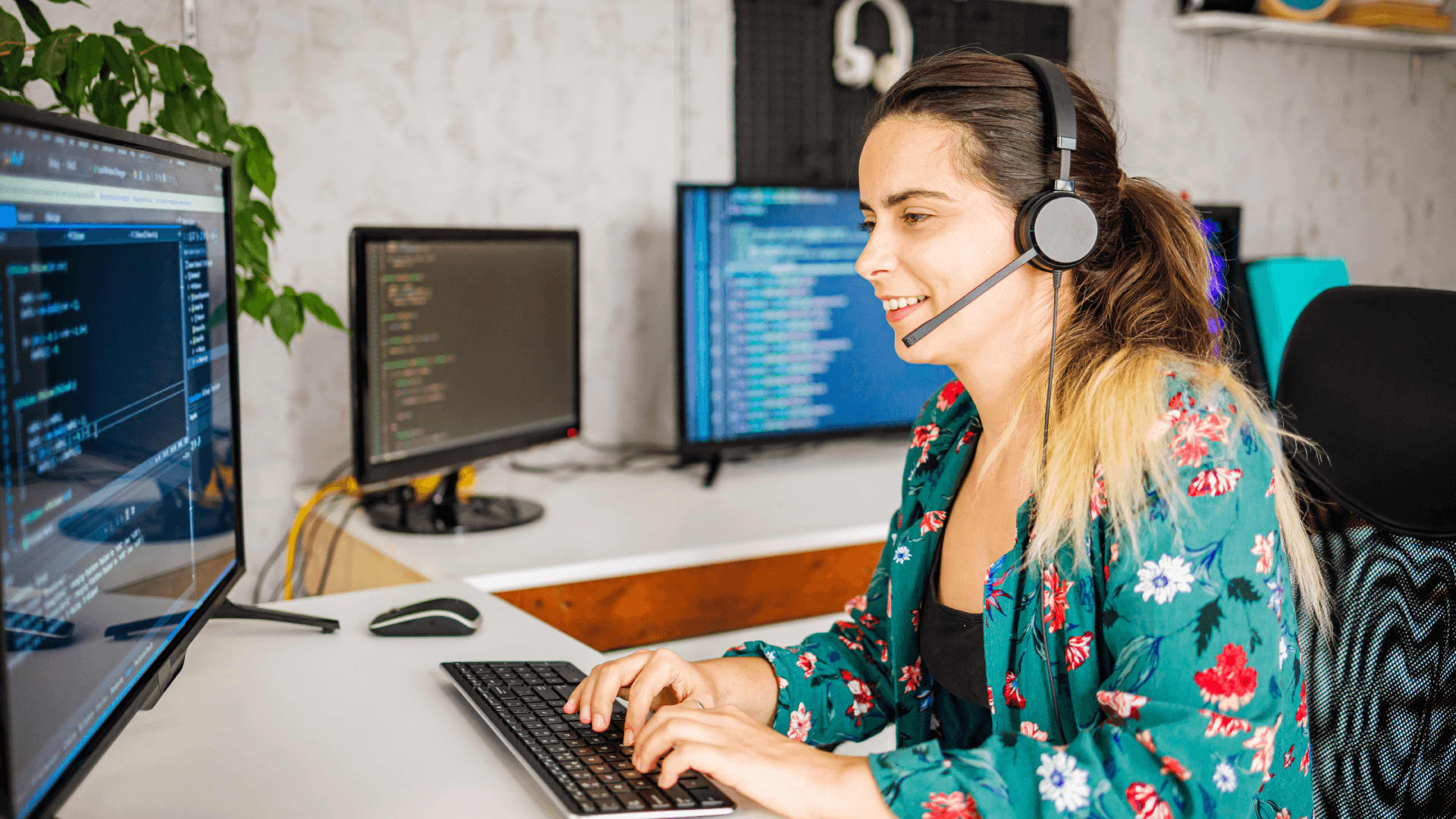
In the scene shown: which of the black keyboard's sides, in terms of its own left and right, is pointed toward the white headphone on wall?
left

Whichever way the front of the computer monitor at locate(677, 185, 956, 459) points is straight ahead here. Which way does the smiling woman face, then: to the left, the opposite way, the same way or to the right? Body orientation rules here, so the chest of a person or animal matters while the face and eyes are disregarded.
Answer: to the right

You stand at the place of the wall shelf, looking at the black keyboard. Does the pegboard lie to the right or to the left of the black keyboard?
right

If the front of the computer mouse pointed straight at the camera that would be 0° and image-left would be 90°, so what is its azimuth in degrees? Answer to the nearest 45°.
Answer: approximately 90°

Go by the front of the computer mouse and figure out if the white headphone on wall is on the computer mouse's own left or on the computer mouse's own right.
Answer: on the computer mouse's own right

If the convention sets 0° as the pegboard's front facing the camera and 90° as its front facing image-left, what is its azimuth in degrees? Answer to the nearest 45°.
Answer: approximately 0°

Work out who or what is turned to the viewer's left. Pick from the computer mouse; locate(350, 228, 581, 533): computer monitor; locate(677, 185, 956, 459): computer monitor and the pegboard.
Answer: the computer mouse

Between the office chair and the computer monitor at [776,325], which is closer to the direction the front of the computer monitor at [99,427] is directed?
the office chair

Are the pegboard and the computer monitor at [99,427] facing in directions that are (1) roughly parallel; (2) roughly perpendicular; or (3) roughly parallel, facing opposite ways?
roughly perpendicular

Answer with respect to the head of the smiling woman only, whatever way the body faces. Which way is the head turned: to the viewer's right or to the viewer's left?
to the viewer's left
